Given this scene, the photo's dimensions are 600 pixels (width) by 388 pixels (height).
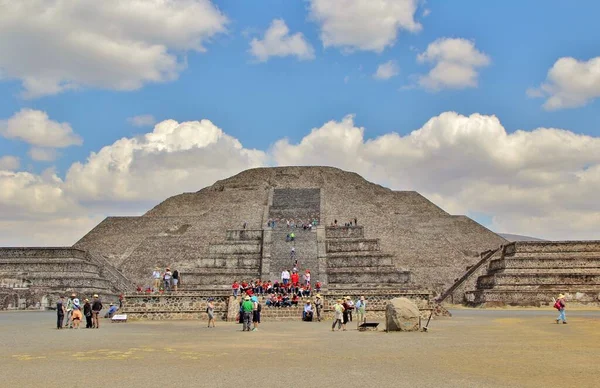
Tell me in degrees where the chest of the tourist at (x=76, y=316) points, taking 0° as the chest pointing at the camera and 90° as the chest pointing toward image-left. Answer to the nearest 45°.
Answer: approximately 180°

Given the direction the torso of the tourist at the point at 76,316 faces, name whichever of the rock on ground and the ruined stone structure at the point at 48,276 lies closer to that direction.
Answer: the ruined stone structure

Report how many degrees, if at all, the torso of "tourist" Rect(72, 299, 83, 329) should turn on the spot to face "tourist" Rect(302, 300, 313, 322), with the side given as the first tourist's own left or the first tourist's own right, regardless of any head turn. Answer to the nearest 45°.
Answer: approximately 90° to the first tourist's own right
